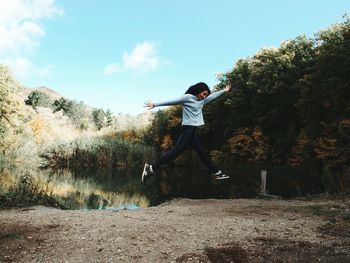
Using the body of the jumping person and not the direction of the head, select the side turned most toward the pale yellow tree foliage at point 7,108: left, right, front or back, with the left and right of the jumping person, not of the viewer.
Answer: back

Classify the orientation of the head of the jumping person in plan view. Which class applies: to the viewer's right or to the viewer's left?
to the viewer's right

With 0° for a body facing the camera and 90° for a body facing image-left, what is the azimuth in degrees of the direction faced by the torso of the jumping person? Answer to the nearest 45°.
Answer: approximately 315°
